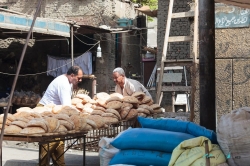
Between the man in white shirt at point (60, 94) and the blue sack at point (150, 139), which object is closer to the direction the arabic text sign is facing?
the blue sack

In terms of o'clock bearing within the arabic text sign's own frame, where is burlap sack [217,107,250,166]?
The burlap sack is roughly at 12 o'clock from the arabic text sign.

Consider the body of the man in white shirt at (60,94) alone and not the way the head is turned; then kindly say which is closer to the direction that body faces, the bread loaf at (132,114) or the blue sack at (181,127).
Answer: the bread loaf

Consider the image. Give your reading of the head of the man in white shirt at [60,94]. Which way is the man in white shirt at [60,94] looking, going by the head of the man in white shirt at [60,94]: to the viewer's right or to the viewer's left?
to the viewer's right

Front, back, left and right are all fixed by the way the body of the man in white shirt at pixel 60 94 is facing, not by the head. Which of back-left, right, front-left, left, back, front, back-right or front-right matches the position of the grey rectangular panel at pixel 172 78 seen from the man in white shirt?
front-left

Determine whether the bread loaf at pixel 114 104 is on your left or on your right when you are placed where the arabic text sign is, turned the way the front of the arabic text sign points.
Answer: on your right

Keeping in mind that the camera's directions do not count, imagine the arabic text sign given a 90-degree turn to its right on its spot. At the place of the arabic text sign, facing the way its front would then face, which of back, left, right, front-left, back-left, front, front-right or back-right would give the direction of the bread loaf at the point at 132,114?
front-left

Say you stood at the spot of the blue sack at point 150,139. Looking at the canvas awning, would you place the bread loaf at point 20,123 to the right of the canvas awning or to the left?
left

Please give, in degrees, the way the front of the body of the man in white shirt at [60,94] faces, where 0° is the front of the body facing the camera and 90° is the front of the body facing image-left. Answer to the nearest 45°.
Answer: approximately 270°

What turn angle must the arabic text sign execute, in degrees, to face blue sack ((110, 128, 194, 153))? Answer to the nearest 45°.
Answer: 0° — it already faces it

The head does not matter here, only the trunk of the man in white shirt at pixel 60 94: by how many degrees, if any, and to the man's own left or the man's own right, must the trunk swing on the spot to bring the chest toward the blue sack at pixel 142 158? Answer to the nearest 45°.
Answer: approximately 90° to the man's own right

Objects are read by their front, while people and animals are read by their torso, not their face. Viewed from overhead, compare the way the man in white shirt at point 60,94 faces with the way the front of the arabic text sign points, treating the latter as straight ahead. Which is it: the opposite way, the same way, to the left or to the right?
to the left
